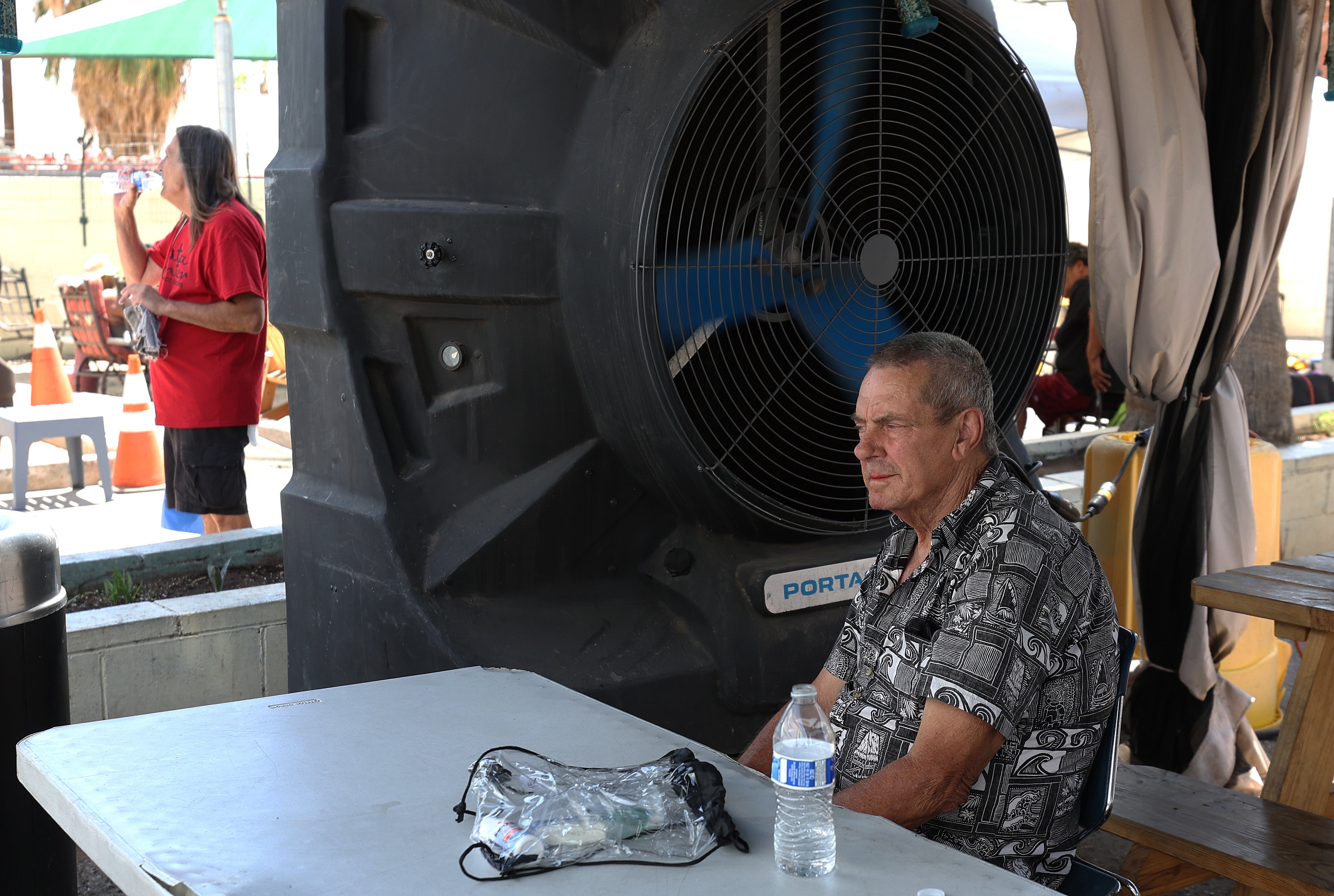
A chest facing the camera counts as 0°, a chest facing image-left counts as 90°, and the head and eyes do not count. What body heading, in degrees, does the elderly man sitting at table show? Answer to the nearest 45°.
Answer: approximately 45°

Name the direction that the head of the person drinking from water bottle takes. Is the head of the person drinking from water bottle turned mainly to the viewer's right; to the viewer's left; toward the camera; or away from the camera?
to the viewer's left

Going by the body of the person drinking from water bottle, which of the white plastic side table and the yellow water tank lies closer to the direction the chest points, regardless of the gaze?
the white plastic side table

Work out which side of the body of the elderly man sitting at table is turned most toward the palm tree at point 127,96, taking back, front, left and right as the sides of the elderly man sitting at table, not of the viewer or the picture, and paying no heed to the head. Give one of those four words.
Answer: right

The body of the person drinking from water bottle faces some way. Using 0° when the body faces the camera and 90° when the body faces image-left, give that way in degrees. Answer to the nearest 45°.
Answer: approximately 90°

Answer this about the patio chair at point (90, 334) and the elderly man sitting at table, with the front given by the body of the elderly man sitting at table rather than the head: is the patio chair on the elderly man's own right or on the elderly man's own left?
on the elderly man's own right

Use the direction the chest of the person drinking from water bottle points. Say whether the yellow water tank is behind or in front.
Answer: behind

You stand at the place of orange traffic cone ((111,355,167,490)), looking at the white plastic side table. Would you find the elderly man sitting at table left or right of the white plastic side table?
left

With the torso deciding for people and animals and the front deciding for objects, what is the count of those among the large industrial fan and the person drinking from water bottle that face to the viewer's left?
1

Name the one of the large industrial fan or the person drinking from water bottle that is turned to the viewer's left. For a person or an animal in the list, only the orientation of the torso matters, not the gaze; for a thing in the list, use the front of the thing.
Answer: the person drinking from water bottle

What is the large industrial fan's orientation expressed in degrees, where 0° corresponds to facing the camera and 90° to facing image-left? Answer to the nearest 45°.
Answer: approximately 315°

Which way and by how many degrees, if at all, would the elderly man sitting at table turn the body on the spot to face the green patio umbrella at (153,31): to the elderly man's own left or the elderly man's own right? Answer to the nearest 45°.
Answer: approximately 90° to the elderly man's own right
